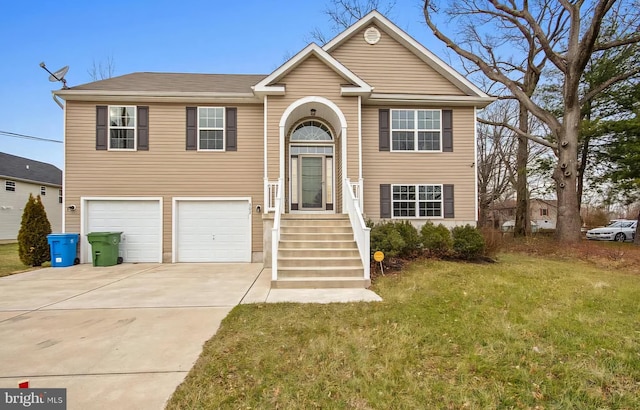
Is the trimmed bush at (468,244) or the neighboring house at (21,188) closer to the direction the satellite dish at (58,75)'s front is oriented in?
the neighboring house

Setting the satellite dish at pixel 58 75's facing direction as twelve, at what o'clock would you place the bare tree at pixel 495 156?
The bare tree is roughly at 6 o'clock from the satellite dish.

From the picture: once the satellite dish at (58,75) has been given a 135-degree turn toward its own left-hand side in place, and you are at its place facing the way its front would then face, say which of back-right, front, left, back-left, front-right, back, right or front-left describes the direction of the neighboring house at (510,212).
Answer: front-left

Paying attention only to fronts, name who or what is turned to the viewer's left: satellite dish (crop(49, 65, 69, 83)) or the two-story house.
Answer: the satellite dish

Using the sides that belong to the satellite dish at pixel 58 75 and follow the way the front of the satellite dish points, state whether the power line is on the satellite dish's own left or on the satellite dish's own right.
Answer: on the satellite dish's own right

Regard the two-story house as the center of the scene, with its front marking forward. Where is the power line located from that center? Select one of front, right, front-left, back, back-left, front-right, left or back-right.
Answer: back-right

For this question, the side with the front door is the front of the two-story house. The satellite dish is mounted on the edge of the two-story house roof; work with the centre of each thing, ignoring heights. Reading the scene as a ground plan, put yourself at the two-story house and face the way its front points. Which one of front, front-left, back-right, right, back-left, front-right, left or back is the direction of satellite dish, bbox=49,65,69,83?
right

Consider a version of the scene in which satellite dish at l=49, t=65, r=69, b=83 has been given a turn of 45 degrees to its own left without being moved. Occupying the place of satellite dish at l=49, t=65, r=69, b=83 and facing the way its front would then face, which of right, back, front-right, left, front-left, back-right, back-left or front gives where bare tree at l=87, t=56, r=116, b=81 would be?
back-right

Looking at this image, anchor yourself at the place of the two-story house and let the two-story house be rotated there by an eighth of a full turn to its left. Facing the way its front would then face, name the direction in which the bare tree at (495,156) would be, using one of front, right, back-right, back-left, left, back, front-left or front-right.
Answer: left

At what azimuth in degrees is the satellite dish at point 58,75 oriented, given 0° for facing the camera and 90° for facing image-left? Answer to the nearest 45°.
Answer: approximately 90°

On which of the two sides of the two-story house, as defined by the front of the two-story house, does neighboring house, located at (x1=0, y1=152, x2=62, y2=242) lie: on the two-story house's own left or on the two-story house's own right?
on the two-story house's own right

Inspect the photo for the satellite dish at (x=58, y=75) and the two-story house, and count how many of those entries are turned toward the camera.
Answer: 1

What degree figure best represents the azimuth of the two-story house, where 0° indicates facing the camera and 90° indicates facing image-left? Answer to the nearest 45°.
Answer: approximately 0°
